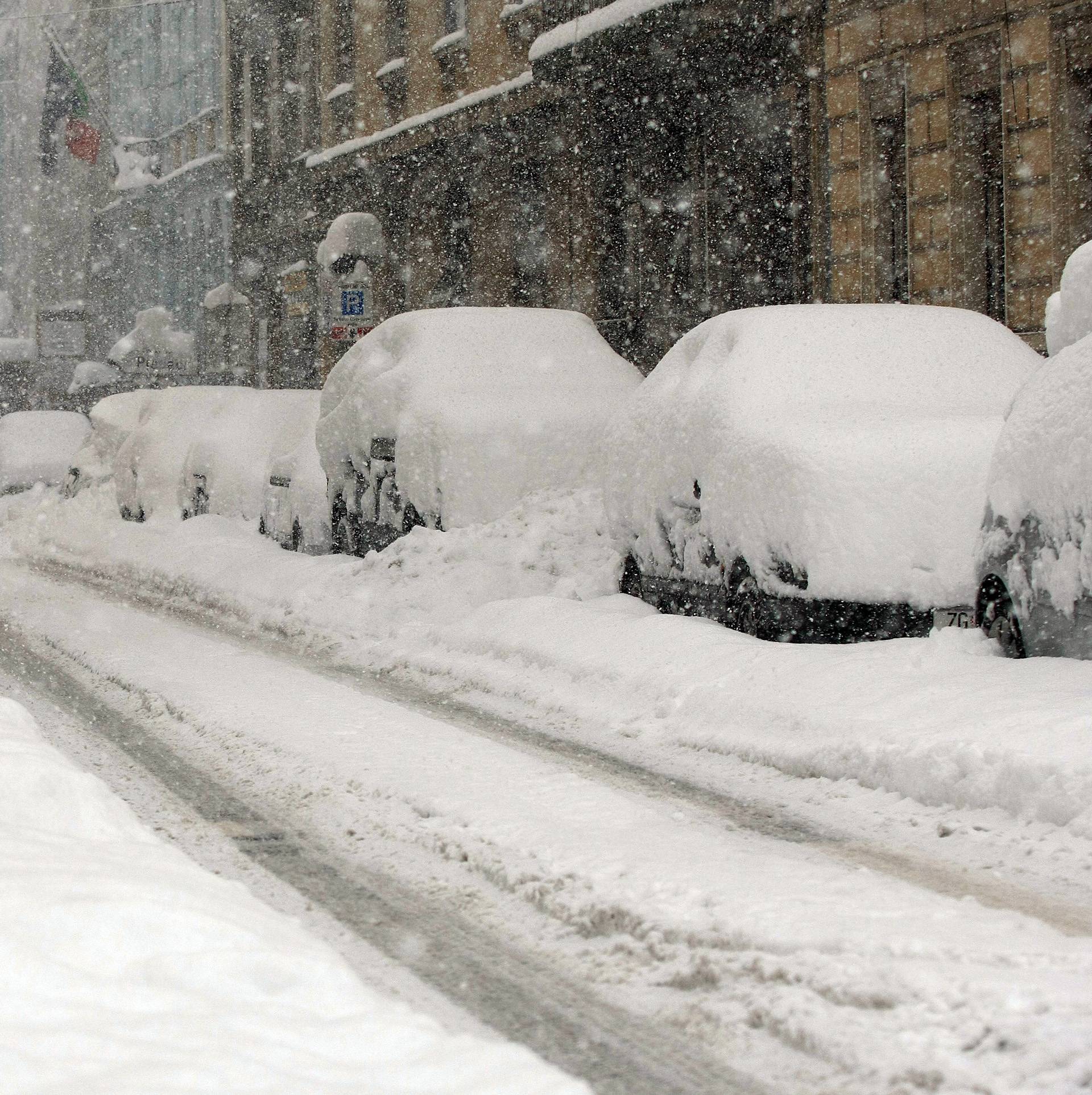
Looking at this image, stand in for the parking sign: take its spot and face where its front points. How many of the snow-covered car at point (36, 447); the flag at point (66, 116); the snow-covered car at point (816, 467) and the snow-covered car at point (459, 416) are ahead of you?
2

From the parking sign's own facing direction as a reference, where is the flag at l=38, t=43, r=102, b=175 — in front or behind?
behind

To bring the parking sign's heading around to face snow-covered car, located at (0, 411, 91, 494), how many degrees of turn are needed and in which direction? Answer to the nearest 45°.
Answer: approximately 135° to its right

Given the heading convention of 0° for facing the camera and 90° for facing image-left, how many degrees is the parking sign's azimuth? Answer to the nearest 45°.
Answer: approximately 0°

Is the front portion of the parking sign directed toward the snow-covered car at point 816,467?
yes
